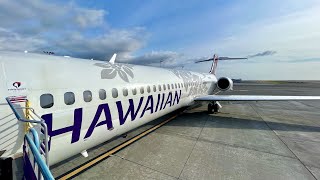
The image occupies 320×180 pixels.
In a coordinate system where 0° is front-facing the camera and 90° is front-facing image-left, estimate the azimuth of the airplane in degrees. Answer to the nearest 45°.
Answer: approximately 45°
